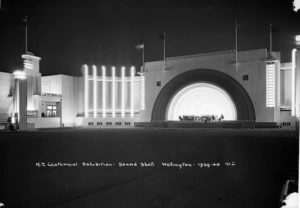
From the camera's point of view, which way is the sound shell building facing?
toward the camera
